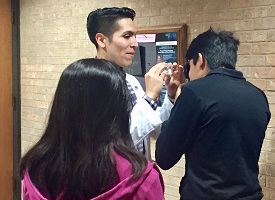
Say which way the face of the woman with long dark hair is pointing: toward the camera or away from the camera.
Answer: away from the camera

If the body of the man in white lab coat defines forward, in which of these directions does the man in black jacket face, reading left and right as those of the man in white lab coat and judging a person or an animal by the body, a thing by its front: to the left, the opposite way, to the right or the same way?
the opposite way

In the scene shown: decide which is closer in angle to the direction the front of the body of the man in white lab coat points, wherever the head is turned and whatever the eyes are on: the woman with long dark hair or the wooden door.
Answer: the woman with long dark hair

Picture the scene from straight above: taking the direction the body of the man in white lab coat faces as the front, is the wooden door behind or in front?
behind

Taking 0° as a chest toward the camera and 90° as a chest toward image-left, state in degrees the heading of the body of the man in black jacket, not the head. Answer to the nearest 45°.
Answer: approximately 135°

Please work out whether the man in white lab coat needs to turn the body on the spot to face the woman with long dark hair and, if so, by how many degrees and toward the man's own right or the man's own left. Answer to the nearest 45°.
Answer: approximately 45° to the man's own right

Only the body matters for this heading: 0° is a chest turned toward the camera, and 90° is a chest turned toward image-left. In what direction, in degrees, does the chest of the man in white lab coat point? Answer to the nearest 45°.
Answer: approximately 315°

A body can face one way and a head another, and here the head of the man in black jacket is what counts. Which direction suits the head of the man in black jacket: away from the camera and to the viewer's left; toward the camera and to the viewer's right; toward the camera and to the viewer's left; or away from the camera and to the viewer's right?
away from the camera and to the viewer's left

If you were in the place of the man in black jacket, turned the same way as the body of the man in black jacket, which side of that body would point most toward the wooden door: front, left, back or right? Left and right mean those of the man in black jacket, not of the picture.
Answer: front
